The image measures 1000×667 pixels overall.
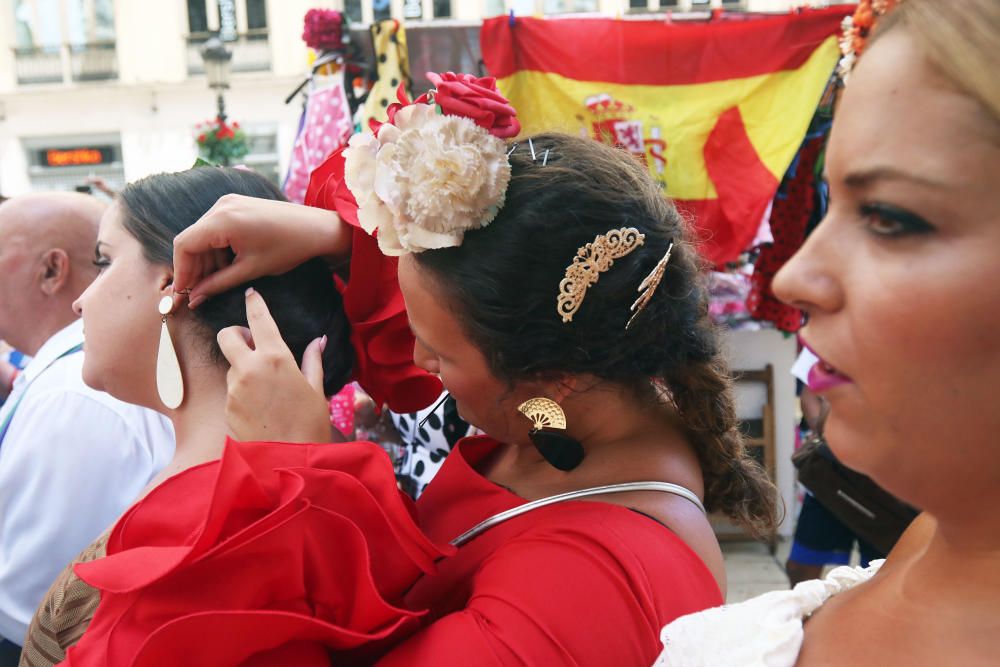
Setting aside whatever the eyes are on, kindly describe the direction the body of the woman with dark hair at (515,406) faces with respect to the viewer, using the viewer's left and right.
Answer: facing to the left of the viewer

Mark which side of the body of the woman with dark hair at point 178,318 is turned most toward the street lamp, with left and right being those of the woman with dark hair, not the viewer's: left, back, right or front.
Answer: right

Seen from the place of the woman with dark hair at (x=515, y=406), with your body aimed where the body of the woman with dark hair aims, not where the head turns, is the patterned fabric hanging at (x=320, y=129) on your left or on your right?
on your right

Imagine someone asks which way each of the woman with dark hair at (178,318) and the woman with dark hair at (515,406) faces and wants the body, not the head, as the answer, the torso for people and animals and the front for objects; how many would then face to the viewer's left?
2

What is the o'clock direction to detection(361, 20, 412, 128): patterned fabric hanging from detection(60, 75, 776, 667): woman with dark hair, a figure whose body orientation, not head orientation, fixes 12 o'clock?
The patterned fabric hanging is roughly at 3 o'clock from the woman with dark hair.

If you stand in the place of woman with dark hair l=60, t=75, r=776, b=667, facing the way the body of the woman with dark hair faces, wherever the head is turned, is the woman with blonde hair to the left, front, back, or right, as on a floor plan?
left

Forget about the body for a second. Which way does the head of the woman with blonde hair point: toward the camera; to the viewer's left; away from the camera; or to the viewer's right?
to the viewer's left

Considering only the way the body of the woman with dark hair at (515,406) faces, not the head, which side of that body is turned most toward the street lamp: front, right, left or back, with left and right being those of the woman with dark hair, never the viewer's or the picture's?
right

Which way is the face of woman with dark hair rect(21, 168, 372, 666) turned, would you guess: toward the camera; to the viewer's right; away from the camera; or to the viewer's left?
to the viewer's left

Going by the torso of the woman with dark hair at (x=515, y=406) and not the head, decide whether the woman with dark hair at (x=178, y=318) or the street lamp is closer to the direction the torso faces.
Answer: the woman with dark hair

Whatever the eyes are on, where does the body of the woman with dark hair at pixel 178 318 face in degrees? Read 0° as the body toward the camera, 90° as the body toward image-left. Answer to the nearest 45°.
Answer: approximately 90°

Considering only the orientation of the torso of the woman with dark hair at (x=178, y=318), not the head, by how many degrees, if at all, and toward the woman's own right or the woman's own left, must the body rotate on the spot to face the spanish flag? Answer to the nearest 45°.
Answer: approximately 135° to the woman's own right
